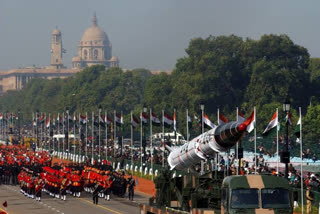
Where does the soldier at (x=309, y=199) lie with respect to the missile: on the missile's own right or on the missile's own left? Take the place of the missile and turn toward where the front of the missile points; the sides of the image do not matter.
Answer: on the missile's own left

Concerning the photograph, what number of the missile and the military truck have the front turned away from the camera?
0

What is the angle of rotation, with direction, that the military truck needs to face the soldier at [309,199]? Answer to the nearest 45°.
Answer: approximately 135° to its left

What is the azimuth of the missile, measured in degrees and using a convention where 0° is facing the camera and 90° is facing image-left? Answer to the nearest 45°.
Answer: approximately 315°

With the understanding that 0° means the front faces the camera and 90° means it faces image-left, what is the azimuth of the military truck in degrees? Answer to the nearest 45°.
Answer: approximately 315°
